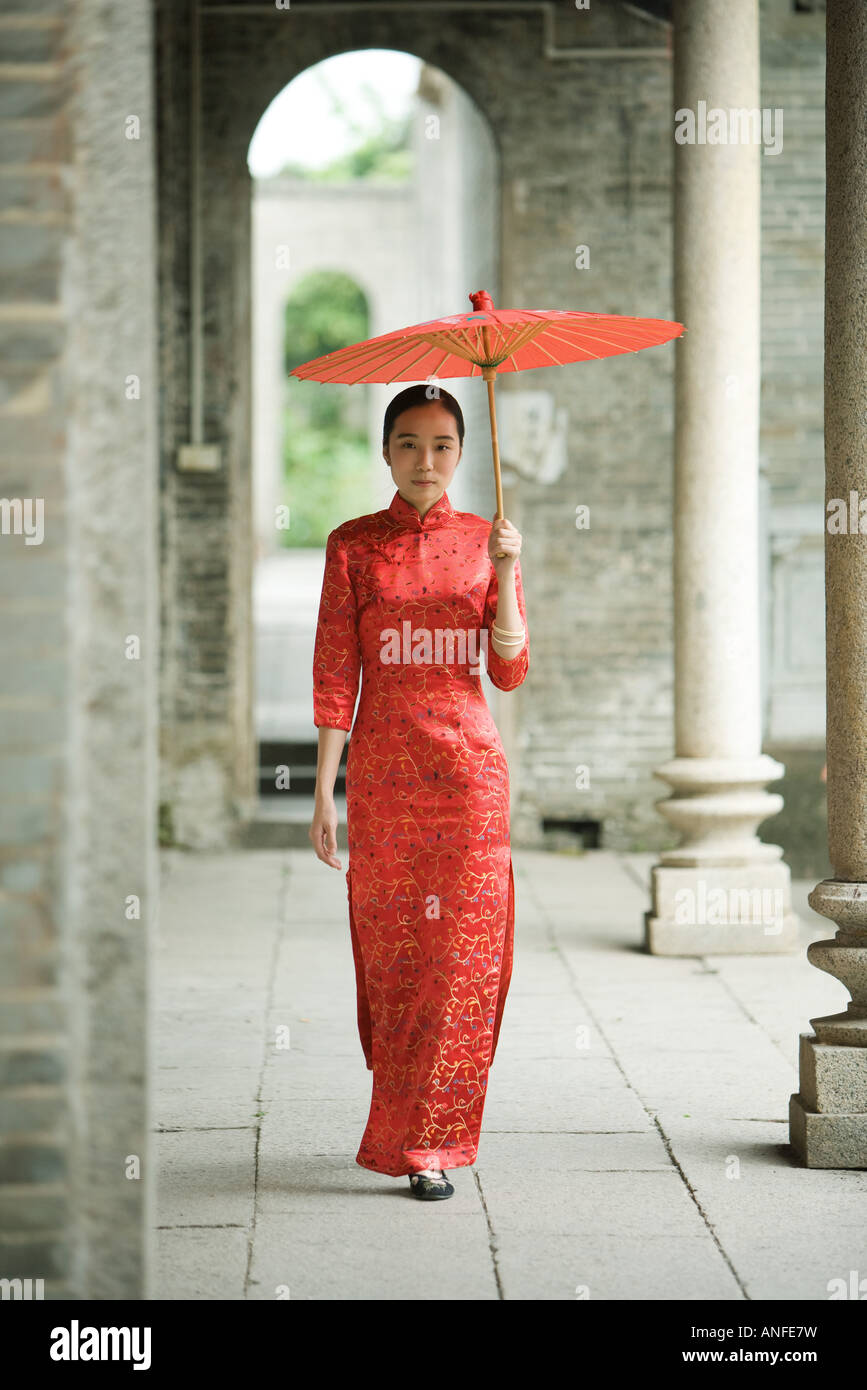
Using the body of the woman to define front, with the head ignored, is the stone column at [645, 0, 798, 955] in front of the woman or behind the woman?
behind

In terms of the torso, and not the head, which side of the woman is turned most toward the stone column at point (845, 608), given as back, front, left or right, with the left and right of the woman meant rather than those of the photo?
left

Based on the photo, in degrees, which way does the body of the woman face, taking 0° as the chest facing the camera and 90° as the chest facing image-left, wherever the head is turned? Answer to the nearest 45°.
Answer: approximately 0°
